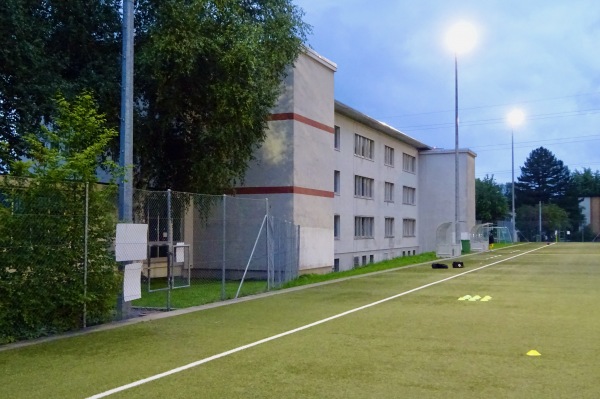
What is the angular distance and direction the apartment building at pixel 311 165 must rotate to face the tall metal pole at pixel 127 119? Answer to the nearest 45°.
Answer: approximately 45° to its right

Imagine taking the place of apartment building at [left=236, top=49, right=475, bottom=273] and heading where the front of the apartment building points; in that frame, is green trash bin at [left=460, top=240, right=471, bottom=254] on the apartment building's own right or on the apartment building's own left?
on the apartment building's own left

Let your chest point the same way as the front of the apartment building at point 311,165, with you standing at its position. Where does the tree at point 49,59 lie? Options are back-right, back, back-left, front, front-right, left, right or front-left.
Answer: right

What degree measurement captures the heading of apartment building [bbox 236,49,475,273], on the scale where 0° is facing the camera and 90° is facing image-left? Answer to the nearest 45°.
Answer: approximately 315°

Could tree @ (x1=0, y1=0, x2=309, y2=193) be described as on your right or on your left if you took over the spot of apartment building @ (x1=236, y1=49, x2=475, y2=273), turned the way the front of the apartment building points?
on your right

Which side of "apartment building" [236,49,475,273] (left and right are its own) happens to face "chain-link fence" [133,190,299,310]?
right

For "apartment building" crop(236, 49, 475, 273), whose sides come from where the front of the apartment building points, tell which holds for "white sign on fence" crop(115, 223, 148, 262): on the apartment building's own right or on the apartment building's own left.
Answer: on the apartment building's own right
